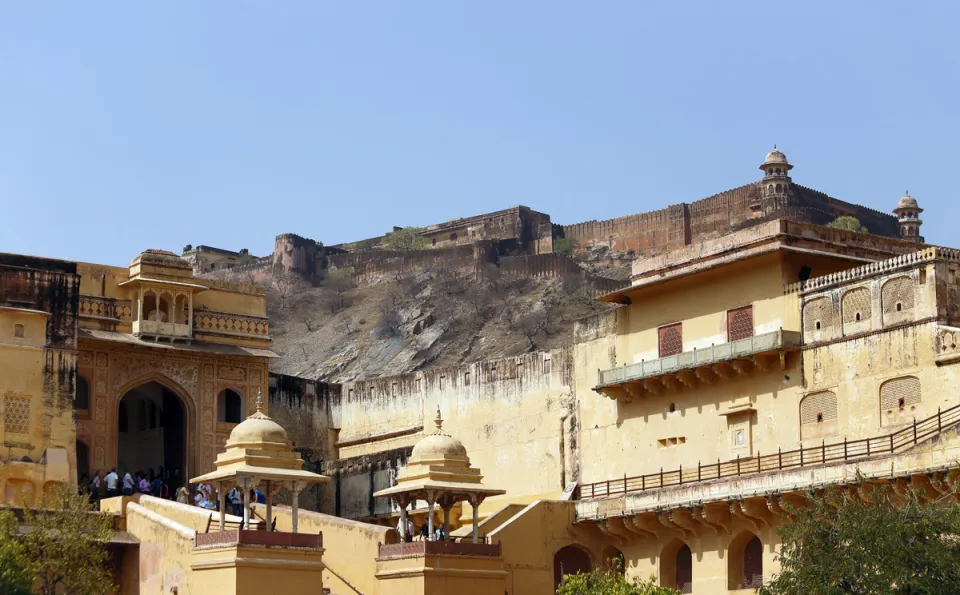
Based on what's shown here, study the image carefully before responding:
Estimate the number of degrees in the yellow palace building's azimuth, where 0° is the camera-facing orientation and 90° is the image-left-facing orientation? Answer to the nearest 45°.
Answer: approximately 0°

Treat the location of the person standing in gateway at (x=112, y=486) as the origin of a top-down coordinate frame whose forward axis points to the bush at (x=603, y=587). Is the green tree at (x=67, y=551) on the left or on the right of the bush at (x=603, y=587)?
right
